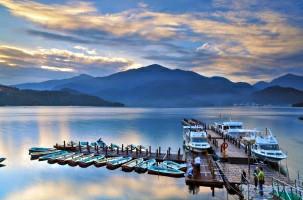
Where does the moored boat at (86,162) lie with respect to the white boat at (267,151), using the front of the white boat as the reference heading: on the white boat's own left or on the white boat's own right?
on the white boat's own right

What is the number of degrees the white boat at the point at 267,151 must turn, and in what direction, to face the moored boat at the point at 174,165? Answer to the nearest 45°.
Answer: approximately 90° to its right
